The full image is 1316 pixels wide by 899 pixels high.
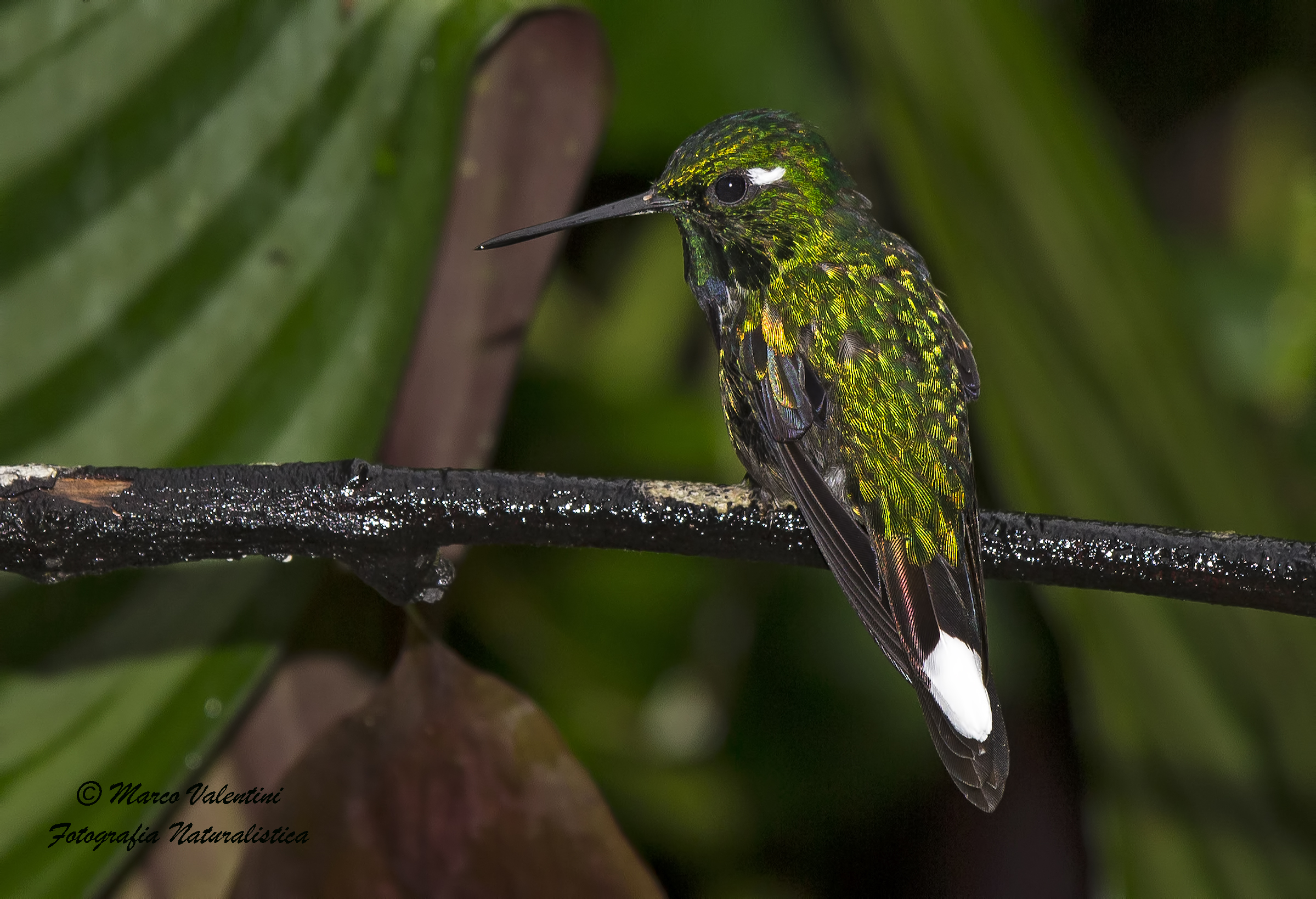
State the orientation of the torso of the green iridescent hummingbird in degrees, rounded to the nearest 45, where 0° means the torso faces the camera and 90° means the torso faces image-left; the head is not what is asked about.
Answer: approximately 135°
